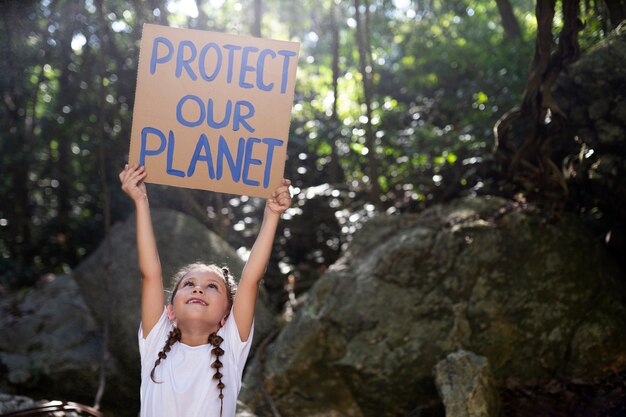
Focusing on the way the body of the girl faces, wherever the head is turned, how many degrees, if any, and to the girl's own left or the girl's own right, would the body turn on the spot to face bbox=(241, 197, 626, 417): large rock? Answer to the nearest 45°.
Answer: approximately 135° to the girl's own left

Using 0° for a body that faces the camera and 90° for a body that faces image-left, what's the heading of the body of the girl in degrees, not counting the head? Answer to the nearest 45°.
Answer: approximately 0°

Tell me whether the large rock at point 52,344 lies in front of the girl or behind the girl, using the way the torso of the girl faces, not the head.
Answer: behind

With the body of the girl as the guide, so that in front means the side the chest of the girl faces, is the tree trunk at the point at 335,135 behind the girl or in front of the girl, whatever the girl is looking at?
behind

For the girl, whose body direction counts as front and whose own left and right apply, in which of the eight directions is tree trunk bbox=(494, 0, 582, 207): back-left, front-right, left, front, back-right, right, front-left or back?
back-left

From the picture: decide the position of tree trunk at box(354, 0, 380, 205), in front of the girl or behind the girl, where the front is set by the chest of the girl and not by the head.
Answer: behind
